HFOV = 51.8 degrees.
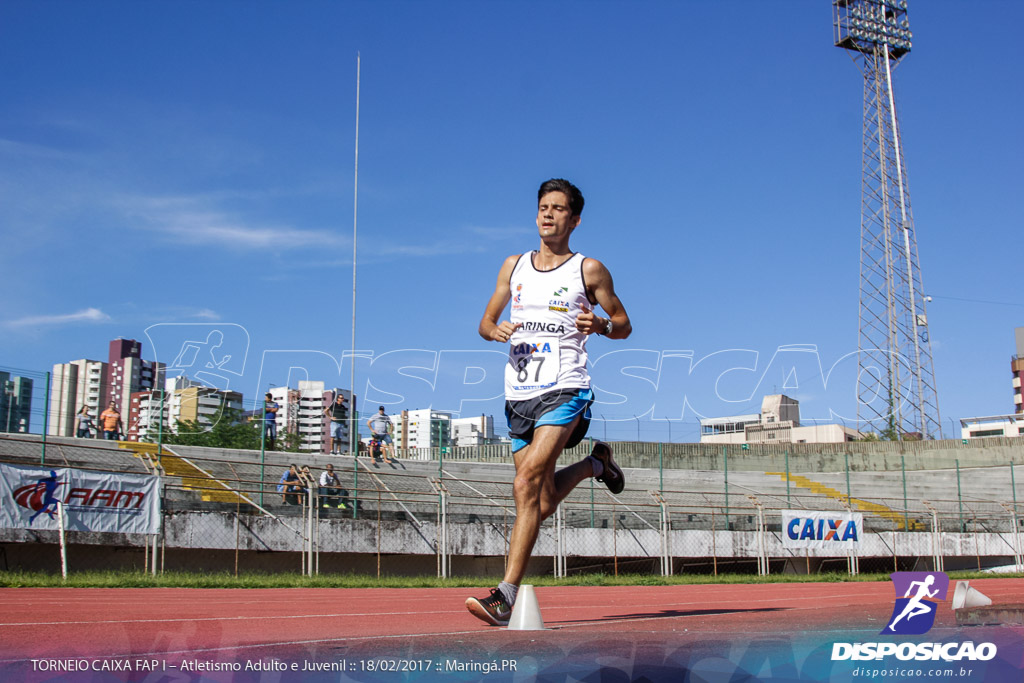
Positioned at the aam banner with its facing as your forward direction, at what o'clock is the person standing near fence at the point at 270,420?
The person standing near fence is roughly at 7 o'clock from the aam banner.

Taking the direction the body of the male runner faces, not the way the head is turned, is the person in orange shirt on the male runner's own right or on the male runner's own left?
on the male runner's own right

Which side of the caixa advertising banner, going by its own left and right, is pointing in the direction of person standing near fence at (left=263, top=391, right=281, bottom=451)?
right

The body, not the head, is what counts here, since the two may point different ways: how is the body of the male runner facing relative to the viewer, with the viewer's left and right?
facing the viewer and to the left of the viewer

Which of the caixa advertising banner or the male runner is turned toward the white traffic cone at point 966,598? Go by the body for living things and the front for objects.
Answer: the caixa advertising banner

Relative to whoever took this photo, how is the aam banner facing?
facing the viewer

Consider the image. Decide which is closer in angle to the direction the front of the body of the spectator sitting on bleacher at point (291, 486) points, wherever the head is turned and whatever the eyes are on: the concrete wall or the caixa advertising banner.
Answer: the concrete wall

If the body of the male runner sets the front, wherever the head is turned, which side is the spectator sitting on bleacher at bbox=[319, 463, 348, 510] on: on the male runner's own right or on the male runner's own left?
on the male runner's own right

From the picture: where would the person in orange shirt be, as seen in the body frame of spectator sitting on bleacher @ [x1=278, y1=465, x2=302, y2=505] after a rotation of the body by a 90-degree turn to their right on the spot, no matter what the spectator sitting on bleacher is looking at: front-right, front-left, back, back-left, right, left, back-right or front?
front-right

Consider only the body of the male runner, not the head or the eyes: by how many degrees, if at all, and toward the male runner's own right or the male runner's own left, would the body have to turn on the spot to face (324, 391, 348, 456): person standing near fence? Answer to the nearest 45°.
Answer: approximately 135° to the male runner's own right

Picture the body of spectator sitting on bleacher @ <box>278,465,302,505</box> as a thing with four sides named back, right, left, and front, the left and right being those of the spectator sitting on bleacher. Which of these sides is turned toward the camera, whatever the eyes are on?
front

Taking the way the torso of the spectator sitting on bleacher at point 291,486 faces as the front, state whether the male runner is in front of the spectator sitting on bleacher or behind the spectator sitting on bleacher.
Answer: in front
